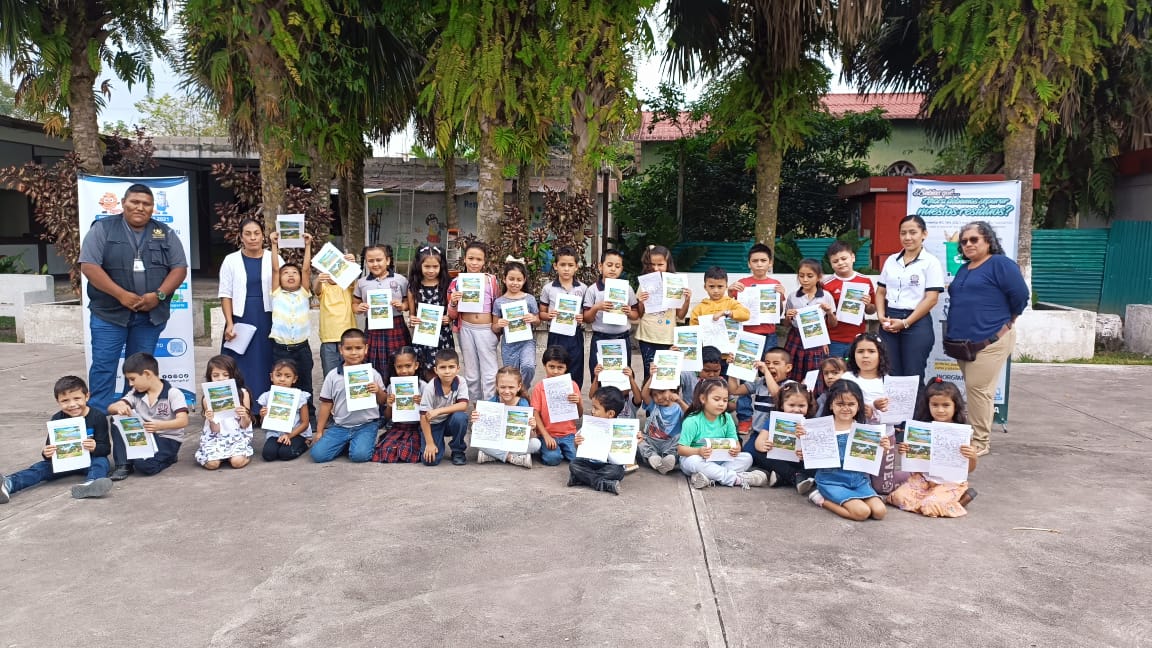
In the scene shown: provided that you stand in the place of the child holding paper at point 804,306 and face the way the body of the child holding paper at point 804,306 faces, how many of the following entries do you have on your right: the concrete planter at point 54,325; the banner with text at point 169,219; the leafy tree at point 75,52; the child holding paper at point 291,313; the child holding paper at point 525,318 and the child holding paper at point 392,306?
6

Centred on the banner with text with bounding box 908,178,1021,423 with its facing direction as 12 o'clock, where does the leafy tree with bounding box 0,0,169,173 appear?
The leafy tree is roughly at 3 o'clock from the banner with text.

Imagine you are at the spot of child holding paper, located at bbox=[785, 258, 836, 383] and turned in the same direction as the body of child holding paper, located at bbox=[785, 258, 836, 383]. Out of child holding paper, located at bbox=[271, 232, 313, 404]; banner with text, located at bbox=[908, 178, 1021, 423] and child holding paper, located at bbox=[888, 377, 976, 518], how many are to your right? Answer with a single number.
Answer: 1

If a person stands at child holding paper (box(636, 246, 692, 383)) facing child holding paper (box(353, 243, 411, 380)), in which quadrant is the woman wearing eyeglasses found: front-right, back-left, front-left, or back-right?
back-left

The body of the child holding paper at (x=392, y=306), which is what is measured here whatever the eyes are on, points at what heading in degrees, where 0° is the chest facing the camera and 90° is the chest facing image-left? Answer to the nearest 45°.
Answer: approximately 0°

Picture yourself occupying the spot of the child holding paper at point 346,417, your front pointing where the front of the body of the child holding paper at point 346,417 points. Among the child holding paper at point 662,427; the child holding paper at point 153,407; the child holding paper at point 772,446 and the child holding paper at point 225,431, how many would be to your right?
2

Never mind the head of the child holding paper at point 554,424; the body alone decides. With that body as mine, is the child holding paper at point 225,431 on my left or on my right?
on my right

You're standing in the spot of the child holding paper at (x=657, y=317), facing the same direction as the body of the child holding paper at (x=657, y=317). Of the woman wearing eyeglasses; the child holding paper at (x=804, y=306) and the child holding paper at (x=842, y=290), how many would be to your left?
3

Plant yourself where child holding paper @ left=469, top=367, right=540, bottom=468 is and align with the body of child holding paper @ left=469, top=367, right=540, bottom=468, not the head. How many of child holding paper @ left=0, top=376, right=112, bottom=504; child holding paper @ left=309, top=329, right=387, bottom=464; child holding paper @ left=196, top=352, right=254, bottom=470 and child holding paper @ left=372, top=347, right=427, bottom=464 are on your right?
4

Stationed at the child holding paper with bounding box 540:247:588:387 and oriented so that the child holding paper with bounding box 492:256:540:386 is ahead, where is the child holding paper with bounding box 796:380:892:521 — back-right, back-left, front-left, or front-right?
back-left
